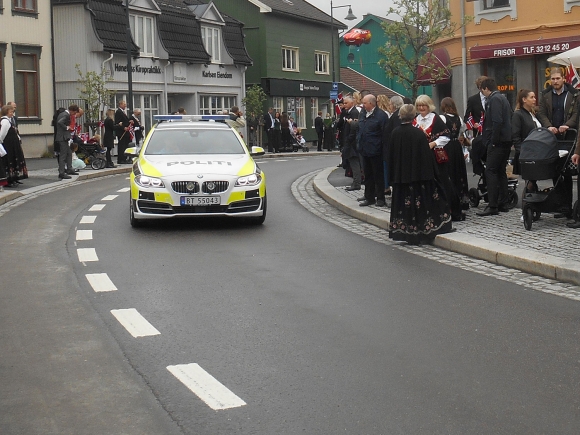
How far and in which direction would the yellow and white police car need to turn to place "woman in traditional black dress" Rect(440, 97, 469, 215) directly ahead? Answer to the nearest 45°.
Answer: approximately 90° to its left

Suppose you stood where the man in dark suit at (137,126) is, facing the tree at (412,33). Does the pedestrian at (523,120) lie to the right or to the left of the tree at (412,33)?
right

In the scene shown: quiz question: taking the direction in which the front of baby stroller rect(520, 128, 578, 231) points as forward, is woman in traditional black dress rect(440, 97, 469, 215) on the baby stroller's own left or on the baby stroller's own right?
on the baby stroller's own right

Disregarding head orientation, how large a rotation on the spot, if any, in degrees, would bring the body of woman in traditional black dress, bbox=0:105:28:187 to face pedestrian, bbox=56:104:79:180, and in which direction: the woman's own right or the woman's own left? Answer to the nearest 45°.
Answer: approximately 90° to the woman's own left

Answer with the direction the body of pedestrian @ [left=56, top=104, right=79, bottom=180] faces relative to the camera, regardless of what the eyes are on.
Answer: to the viewer's right

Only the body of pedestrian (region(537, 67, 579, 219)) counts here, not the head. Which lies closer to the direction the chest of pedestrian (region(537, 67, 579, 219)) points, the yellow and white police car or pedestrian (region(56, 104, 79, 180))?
the yellow and white police car

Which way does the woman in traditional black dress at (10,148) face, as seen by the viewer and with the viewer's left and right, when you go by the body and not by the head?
facing to the right of the viewer

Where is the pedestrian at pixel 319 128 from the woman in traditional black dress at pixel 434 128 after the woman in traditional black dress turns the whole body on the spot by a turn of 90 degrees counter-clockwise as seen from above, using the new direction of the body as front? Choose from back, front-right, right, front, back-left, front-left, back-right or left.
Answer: back-left
